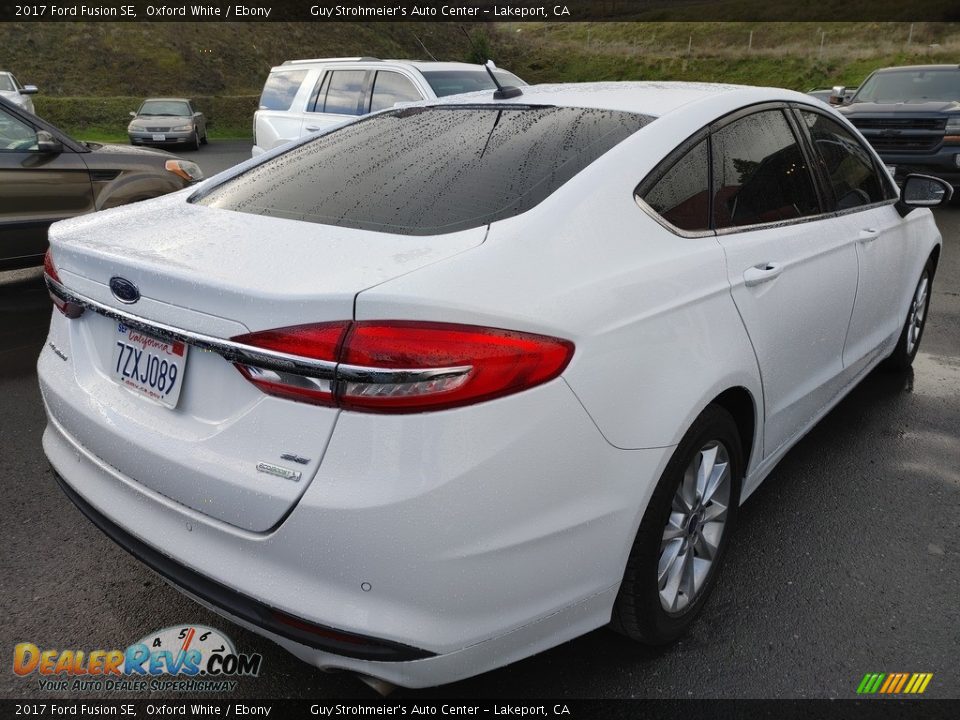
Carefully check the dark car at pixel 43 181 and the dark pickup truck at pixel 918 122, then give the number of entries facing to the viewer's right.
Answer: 1

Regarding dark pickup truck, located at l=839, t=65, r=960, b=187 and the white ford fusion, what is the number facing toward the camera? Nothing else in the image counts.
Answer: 1

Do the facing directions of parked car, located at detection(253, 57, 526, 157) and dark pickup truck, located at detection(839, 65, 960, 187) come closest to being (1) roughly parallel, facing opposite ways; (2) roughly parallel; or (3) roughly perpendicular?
roughly perpendicular

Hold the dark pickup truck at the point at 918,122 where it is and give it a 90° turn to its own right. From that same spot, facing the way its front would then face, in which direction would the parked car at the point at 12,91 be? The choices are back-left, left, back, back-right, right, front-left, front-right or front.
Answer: front

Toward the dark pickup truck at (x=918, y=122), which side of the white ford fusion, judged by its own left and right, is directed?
front

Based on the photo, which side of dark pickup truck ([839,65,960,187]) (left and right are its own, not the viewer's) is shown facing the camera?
front

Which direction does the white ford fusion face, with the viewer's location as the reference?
facing away from the viewer and to the right of the viewer

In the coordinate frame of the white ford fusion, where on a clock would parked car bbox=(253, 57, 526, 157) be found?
The parked car is roughly at 10 o'clock from the white ford fusion.

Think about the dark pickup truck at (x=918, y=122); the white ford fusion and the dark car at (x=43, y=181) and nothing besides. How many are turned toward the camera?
1

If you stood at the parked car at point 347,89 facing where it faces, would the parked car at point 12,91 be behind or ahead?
behind

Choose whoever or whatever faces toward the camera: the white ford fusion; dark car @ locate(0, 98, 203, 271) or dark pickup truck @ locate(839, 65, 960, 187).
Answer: dark pickup truck @ locate(839, 65, 960, 187)

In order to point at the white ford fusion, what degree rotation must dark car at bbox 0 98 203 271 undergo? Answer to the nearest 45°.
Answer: approximately 90° to its right

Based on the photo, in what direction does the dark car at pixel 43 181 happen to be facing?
to the viewer's right

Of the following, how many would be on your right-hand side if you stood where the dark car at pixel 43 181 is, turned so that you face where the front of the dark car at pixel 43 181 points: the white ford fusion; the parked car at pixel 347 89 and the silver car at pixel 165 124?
1

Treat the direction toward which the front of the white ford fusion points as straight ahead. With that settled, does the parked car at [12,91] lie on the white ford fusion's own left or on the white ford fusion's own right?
on the white ford fusion's own left

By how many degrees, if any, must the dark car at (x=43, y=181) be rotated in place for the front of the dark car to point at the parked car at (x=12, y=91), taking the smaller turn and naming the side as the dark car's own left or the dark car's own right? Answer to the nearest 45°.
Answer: approximately 90° to the dark car's own left
